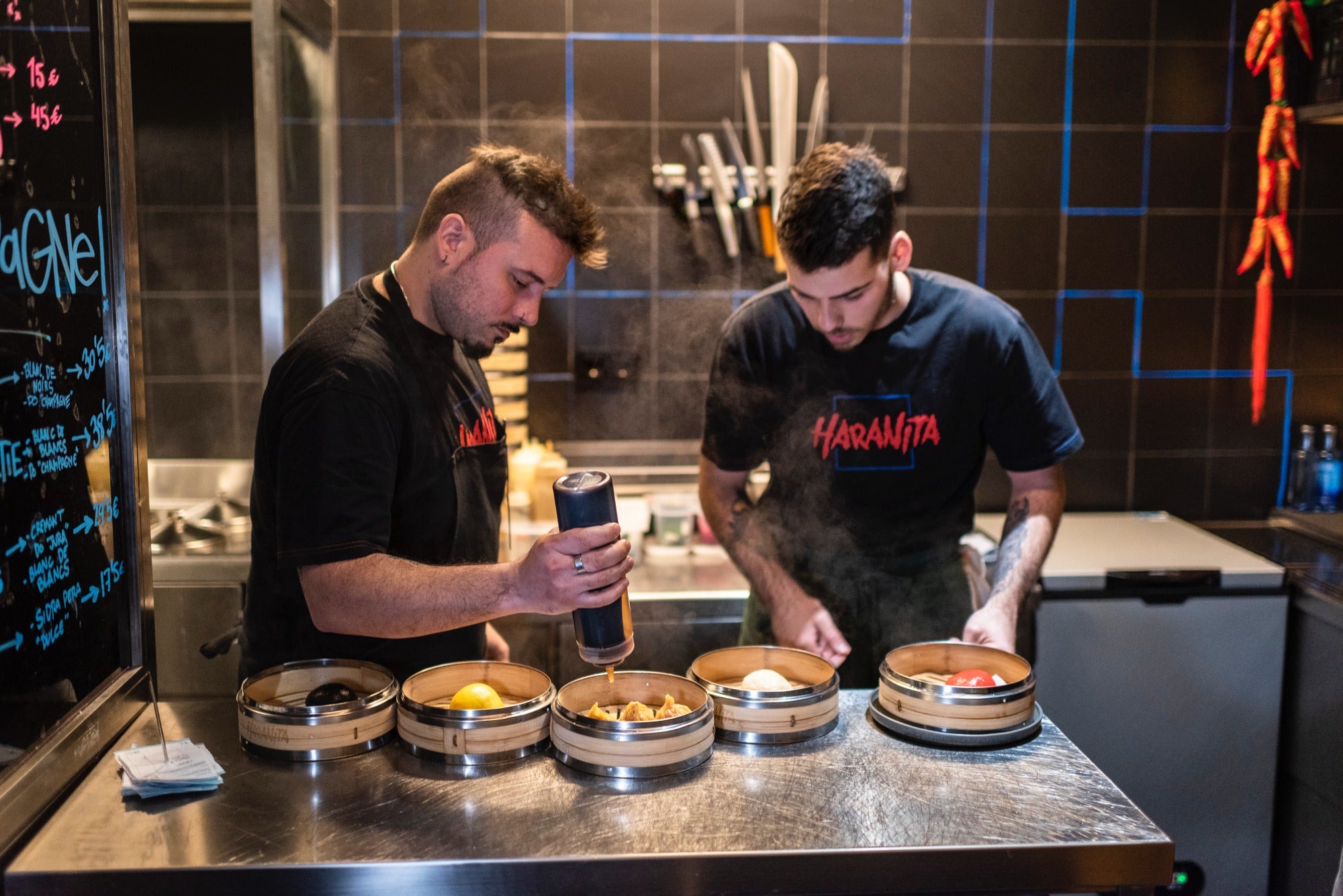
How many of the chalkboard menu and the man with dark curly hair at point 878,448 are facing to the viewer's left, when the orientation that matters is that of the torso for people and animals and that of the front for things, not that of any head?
0

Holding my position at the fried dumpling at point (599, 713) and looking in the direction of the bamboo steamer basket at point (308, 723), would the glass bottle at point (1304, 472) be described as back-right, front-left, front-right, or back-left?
back-right

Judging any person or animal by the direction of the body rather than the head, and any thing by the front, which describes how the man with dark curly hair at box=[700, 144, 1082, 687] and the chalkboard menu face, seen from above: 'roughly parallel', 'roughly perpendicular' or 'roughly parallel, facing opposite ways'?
roughly perpendicular

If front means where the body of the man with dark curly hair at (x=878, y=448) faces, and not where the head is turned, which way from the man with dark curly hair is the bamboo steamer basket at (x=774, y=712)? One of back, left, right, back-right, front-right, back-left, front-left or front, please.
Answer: front

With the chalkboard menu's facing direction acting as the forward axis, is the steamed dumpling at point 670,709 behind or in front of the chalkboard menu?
in front

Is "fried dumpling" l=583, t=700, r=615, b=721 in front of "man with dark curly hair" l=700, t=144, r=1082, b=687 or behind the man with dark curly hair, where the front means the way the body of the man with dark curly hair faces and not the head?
in front

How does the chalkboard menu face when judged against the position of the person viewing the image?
facing the viewer and to the right of the viewer

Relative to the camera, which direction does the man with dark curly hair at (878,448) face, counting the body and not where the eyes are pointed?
toward the camera
